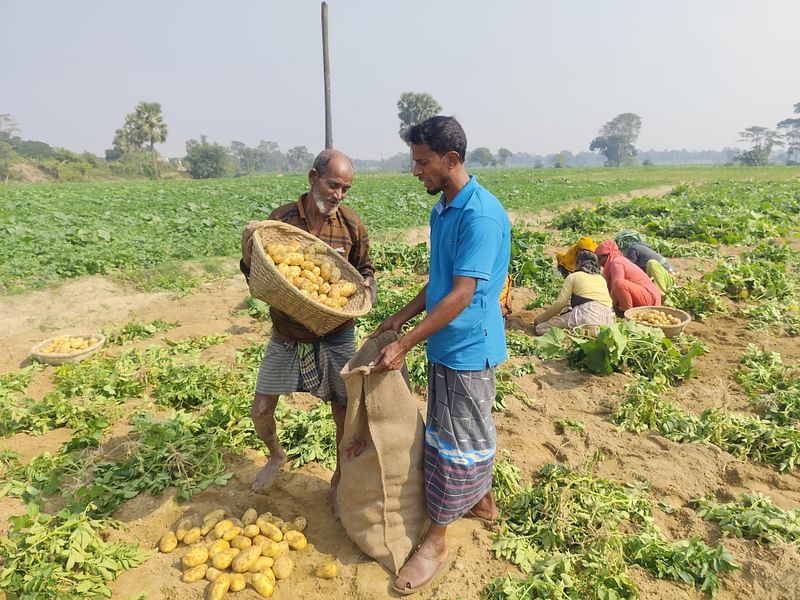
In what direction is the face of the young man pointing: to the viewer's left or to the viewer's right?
to the viewer's left

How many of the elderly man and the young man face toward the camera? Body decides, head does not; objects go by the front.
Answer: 1

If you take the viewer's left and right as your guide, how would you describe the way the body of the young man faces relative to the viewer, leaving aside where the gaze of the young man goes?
facing to the left of the viewer

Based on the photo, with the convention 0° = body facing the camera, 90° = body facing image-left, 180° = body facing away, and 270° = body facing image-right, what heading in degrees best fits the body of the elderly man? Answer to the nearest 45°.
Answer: approximately 0°

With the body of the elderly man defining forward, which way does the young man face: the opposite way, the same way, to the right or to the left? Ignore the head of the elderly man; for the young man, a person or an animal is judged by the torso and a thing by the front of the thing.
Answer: to the right
